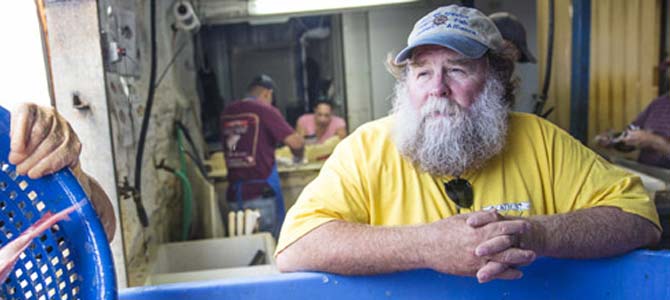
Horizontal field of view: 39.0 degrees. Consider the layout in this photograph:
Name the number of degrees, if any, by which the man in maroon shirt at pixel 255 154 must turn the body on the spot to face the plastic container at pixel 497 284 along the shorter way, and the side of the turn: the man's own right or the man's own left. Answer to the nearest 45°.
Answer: approximately 135° to the man's own right

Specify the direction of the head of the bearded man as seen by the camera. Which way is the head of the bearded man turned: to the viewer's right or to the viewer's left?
to the viewer's left

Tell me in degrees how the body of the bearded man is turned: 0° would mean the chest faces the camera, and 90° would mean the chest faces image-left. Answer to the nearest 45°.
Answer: approximately 0°

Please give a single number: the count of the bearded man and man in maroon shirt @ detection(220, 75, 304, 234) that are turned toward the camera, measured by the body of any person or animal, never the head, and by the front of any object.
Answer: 1

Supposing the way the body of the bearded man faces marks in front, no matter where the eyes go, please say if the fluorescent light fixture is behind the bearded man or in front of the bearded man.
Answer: behind

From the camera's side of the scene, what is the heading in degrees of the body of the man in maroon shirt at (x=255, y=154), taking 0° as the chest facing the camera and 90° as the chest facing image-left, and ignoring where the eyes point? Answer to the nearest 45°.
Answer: approximately 225°

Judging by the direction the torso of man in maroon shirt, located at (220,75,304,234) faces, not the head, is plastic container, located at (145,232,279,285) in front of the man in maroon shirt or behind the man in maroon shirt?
behind

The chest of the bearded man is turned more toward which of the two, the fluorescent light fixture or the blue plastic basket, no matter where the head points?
the blue plastic basket
